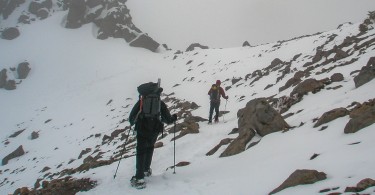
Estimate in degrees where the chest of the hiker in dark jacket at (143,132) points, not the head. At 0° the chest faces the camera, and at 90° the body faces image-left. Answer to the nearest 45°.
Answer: approximately 180°

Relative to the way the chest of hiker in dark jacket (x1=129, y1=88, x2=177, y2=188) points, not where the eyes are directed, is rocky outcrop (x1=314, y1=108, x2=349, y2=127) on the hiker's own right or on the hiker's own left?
on the hiker's own right

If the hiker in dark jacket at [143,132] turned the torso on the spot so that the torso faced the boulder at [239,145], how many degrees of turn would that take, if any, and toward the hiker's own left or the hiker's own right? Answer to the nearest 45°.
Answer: approximately 45° to the hiker's own right

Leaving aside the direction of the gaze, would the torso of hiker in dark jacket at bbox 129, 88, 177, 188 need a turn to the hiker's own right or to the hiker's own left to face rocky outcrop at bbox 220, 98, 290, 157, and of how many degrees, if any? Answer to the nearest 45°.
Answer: approximately 45° to the hiker's own right

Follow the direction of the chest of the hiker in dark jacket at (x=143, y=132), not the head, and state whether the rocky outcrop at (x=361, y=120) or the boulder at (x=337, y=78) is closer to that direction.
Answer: the boulder

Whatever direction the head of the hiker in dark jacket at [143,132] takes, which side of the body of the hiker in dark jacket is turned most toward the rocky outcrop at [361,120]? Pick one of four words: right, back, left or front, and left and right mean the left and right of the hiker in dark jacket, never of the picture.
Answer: right

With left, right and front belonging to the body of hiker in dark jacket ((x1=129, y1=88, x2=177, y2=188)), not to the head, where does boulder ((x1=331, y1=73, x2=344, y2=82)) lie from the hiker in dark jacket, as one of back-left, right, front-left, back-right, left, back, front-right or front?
front-right

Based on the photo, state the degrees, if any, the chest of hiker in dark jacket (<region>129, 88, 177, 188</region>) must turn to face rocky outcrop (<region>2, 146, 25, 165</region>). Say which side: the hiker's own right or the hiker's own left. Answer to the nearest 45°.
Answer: approximately 45° to the hiker's own left

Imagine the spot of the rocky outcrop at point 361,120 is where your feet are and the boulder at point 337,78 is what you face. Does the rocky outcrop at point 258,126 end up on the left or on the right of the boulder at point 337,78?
left

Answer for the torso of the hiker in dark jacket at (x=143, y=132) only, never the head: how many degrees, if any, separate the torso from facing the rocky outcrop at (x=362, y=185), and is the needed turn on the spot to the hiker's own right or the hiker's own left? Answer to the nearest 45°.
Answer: approximately 135° to the hiker's own right

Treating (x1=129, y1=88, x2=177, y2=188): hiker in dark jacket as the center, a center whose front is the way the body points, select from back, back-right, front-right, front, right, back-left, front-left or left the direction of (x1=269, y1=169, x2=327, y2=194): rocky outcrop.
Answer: back-right
